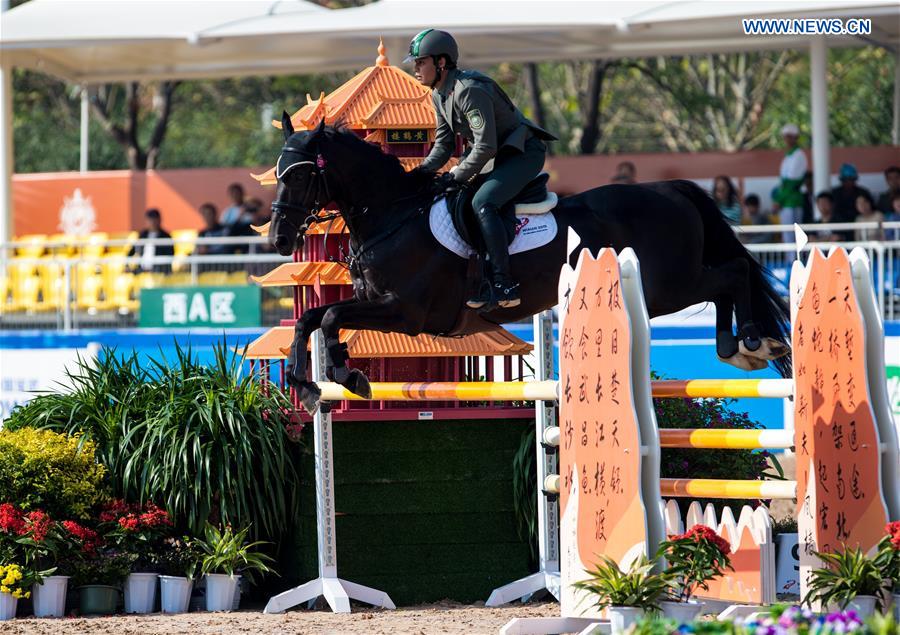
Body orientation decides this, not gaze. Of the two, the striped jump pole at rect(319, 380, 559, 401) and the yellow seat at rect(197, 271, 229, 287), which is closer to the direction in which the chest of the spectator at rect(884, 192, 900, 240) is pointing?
the striped jump pole

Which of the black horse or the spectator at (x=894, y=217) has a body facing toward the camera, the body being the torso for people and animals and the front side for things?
the spectator

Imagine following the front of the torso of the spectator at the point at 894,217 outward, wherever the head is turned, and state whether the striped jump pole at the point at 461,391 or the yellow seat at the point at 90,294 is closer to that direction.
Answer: the striped jump pole

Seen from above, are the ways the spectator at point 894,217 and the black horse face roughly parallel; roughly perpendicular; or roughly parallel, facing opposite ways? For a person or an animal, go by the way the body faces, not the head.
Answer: roughly perpendicular

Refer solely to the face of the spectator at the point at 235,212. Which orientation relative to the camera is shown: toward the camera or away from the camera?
toward the camera

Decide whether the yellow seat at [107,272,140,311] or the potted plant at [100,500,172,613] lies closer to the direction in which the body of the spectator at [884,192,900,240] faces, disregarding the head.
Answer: the potted plant

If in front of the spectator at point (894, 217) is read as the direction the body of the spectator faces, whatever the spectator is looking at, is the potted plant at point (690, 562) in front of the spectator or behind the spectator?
in front

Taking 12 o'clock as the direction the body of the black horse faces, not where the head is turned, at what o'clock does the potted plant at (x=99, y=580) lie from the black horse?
The potted plant is roughly at 12 o'clock from the black horse.

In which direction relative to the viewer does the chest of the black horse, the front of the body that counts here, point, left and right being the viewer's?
facing to the left of the viewer

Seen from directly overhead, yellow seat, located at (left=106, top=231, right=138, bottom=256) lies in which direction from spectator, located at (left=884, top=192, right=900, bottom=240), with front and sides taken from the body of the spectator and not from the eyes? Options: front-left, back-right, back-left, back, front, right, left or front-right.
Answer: right

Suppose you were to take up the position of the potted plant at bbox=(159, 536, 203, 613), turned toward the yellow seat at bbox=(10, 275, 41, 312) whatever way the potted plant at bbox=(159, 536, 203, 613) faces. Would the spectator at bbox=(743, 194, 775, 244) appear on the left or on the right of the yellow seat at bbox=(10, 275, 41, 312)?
right

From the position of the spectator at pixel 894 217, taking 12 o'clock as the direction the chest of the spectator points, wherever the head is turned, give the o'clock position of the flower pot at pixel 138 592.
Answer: The flower pot is roughly at 1 o'clock from the spectator.

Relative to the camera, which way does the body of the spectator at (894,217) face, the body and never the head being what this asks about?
toward the camera

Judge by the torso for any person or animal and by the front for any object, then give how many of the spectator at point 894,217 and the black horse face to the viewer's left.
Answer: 1

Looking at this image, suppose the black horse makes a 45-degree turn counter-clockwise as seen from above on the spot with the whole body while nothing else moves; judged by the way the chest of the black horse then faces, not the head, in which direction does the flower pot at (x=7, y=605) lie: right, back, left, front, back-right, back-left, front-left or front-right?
front-right

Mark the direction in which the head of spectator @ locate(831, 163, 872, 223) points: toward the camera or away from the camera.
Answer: toward the camera
